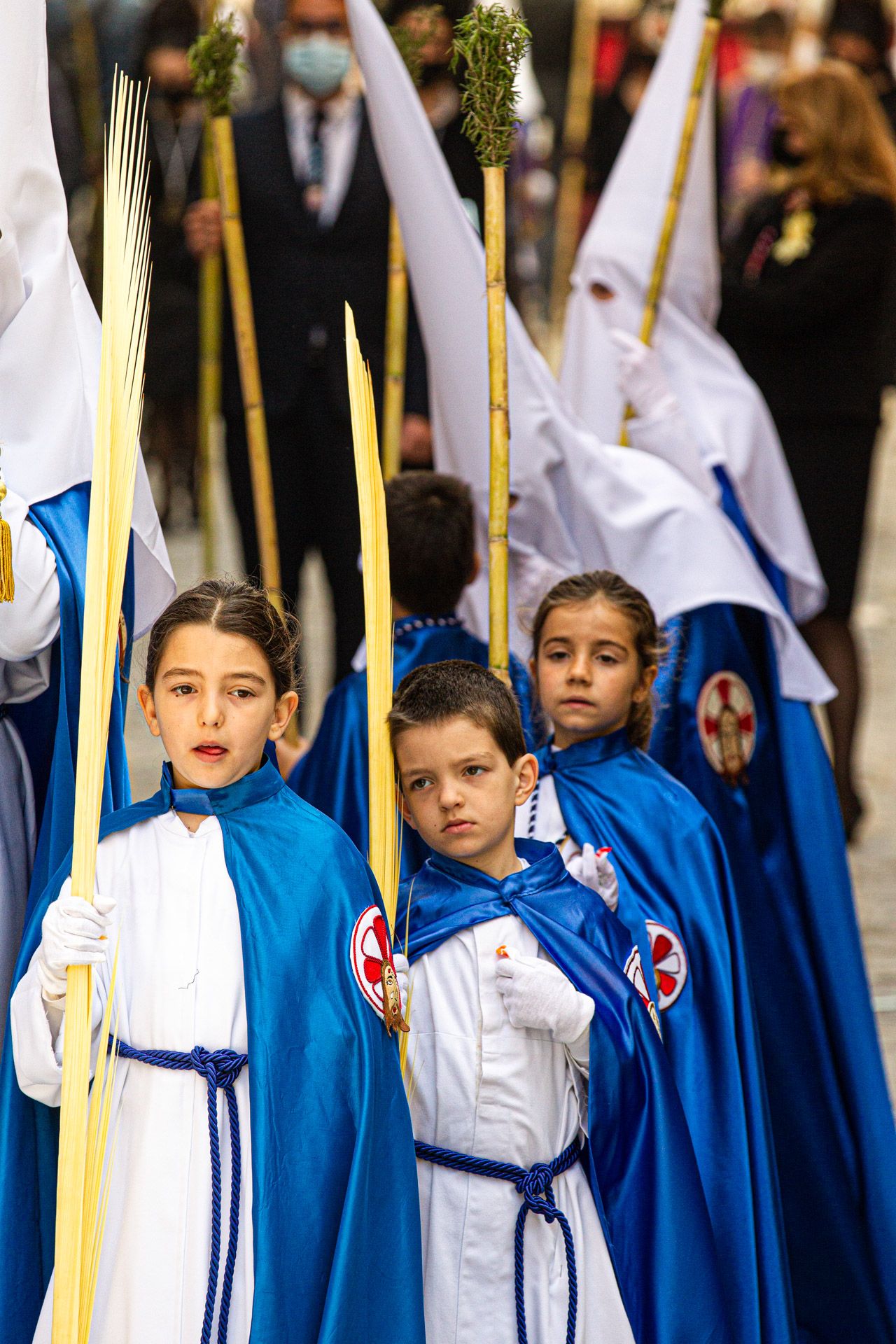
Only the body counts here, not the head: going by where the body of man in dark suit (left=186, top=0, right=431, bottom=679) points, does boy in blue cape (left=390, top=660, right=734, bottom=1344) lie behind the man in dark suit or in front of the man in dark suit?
in front

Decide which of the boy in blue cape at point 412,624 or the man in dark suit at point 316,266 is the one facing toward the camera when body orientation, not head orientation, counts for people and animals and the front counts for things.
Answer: the man in dark suit

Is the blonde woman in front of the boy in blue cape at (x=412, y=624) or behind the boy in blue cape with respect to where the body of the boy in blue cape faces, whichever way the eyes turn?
in front

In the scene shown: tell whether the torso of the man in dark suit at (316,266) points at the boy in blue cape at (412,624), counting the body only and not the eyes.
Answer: yes

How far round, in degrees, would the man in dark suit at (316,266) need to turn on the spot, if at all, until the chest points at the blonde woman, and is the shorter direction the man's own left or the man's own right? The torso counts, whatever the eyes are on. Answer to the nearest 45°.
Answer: approximately 90° to the man's own left

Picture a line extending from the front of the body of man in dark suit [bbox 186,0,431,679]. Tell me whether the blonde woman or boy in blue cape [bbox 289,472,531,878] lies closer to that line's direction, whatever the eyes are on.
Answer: the boy in blue cape

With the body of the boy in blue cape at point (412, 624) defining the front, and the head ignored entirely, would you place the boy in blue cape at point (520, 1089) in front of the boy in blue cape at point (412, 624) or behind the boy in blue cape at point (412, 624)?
behind

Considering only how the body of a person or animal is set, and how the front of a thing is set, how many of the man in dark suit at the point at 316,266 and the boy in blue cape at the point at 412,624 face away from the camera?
1

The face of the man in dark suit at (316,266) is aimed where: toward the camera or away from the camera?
toward the camera

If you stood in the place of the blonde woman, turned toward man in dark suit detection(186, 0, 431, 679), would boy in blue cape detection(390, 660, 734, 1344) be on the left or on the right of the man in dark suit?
left

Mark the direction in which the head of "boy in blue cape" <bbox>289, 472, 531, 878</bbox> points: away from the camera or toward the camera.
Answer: away from the camera

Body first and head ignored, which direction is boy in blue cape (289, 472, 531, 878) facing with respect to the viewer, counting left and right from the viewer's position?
facing away from the viewer

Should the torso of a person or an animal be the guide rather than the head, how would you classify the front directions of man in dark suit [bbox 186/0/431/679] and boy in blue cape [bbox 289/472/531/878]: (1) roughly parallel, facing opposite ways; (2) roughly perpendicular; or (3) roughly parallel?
roughly parallel, facing opposite ways

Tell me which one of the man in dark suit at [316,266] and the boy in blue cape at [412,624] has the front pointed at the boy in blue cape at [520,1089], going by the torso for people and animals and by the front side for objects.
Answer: the man in dark suit

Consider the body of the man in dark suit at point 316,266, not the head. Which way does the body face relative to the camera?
toward the camera
